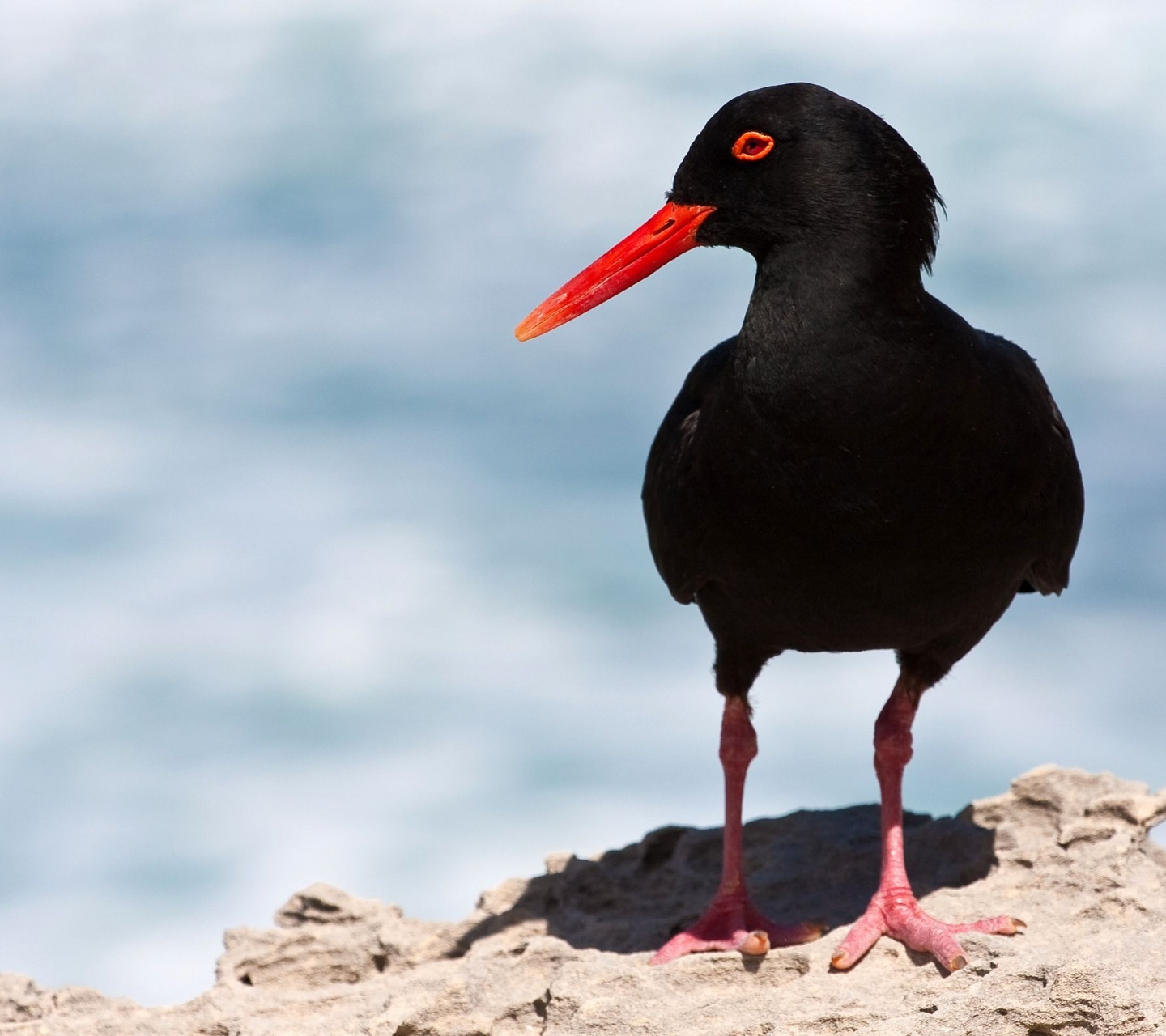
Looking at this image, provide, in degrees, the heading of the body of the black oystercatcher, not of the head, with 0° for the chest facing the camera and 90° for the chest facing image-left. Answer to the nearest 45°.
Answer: approximately 0°
